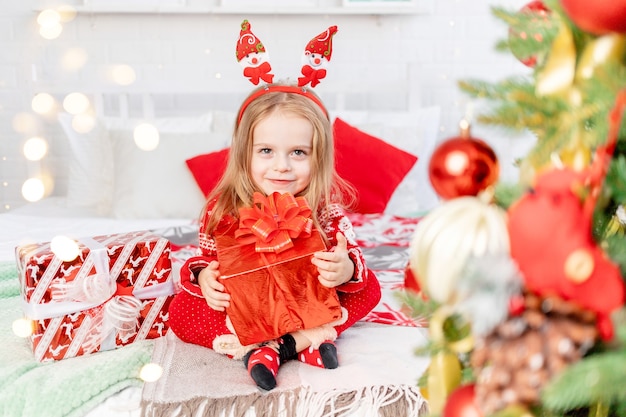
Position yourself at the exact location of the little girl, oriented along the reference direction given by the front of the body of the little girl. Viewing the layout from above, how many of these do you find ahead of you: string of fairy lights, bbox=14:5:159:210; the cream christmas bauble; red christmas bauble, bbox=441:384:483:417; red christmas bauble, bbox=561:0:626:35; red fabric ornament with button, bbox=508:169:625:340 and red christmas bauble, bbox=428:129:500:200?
5

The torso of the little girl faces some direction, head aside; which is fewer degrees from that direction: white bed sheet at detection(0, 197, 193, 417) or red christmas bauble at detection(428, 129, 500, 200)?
the red christmas bauble

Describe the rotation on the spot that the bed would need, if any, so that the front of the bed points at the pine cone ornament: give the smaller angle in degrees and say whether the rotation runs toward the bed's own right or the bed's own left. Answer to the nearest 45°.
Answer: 0° — it already faces it

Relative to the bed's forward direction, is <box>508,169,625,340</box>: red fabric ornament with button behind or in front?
in front

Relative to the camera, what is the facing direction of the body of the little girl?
toward the camera

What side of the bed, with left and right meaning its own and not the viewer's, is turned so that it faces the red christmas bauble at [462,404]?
front

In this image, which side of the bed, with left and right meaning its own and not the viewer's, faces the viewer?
front

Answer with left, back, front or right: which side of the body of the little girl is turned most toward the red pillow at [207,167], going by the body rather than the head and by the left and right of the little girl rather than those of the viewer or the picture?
back

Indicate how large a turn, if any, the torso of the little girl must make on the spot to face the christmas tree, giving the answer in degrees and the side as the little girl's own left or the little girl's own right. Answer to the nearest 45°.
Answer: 0° — they already face it

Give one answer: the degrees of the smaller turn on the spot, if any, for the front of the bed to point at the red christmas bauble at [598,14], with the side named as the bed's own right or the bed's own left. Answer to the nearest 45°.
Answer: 0° — it already faces it

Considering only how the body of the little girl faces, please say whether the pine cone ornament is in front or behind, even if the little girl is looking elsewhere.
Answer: in front
